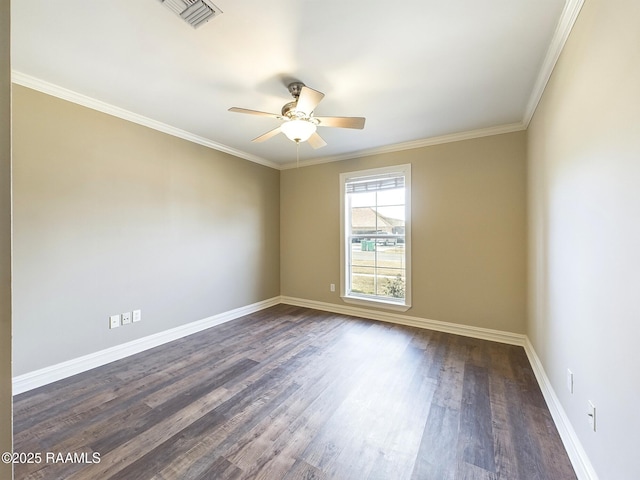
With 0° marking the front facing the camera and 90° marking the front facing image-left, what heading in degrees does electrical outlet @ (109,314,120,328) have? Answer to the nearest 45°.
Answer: approximately 315°

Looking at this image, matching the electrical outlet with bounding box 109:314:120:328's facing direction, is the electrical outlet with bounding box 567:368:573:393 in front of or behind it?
in front

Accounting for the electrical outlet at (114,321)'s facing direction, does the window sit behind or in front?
in front
